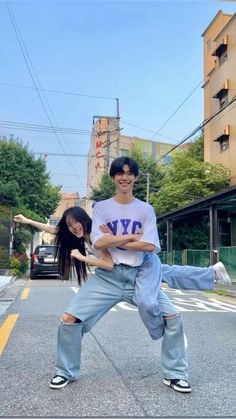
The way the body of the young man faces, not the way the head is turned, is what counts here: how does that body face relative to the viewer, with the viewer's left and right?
facing the viewer

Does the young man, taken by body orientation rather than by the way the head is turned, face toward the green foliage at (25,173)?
no

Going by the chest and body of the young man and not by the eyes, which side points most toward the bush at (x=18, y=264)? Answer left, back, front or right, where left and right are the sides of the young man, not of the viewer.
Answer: back

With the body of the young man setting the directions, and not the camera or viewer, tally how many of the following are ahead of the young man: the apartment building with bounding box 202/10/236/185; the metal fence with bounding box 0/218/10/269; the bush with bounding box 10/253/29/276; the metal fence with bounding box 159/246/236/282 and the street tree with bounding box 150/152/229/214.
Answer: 0

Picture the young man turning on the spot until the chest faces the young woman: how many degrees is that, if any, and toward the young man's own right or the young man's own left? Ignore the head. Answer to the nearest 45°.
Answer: approximately 135° to the young man's own right

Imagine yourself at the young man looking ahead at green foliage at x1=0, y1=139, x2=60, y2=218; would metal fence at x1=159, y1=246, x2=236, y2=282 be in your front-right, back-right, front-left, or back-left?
front-right

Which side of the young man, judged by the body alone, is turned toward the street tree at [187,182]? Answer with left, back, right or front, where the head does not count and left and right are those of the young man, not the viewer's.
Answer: back

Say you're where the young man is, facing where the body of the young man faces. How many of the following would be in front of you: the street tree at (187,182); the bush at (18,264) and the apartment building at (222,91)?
0

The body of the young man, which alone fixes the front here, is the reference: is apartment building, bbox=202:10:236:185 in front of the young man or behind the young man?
behind

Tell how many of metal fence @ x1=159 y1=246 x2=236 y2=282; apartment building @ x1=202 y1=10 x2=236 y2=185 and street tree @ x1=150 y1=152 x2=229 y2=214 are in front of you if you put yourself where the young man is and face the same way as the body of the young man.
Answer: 0

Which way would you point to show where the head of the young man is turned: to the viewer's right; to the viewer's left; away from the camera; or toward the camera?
toward the camera

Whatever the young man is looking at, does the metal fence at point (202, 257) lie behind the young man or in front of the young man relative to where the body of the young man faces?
behind

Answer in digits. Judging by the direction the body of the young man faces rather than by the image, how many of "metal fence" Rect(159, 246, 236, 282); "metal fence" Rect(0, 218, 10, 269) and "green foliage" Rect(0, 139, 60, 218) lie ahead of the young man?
0
